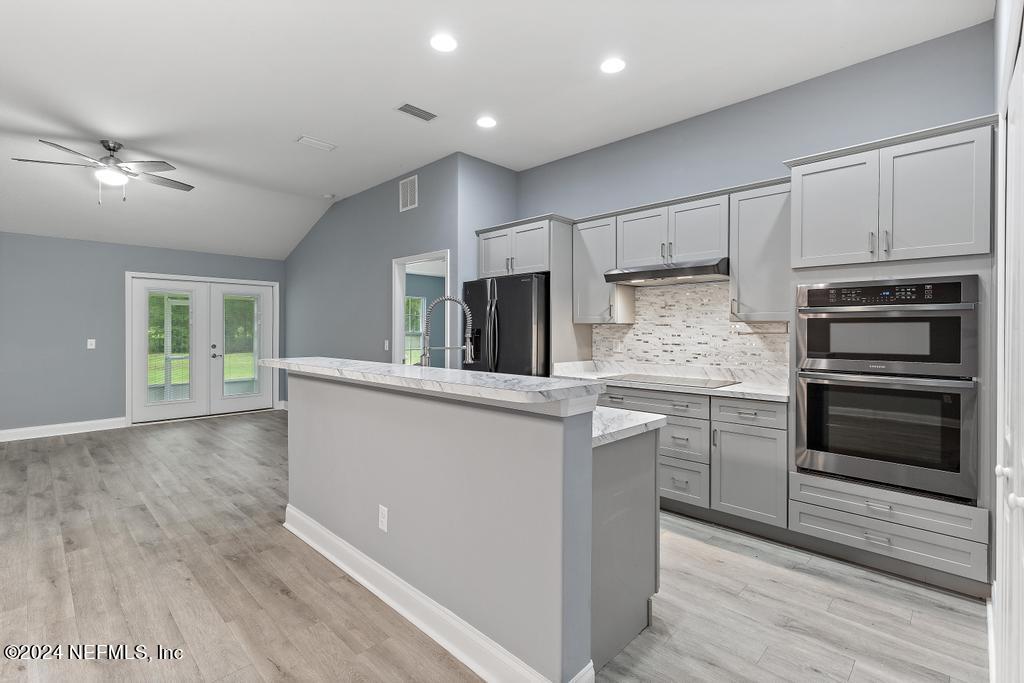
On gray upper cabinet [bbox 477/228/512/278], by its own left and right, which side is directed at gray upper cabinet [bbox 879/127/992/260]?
left

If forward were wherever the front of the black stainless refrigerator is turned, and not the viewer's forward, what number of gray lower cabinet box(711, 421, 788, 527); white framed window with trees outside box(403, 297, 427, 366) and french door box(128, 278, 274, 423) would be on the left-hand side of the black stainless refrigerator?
1

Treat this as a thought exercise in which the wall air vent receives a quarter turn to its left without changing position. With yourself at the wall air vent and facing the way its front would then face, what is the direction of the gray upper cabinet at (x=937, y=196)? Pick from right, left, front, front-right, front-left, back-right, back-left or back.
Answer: front

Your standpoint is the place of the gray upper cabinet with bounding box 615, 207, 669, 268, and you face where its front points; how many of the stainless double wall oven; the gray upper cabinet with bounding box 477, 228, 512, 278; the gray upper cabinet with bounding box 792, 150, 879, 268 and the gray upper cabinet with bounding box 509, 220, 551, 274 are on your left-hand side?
2

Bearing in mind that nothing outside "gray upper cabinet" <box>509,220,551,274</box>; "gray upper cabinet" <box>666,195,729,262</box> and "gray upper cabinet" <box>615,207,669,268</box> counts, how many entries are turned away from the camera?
0

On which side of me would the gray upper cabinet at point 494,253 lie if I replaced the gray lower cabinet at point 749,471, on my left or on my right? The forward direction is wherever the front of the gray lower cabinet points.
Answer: on my right

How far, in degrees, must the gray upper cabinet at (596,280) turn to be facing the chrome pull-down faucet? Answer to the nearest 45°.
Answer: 0° — it already faces it

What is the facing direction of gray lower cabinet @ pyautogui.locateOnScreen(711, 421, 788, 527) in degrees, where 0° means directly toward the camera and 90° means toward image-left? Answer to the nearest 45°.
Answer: approximately 45°

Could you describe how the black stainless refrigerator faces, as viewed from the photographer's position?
facing the viewer and to the left of the viewer

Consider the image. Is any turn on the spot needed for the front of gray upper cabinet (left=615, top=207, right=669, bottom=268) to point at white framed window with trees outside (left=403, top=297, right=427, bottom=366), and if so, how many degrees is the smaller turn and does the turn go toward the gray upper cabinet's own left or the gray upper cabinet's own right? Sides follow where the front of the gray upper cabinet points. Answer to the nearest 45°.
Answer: approximately 90° to the gray upper cabinet's own right

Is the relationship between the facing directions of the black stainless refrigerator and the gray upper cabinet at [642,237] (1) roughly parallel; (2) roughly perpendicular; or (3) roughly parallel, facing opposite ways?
roughly parallel

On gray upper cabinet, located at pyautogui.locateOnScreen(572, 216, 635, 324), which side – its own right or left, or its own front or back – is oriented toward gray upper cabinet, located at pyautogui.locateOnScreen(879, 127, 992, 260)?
left

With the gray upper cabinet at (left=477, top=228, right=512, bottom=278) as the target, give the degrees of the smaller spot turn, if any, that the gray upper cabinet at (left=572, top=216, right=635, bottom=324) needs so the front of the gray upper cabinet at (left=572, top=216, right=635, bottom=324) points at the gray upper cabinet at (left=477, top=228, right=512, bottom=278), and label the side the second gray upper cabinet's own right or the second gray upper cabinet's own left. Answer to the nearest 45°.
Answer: approximately 45° to the second gray upper cabinet's own right

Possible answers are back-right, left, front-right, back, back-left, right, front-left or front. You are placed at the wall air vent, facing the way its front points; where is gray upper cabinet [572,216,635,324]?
left

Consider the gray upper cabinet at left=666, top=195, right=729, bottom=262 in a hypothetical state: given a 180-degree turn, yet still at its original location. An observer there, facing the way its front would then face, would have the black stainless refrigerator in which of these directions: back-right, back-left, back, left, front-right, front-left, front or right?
back-left
